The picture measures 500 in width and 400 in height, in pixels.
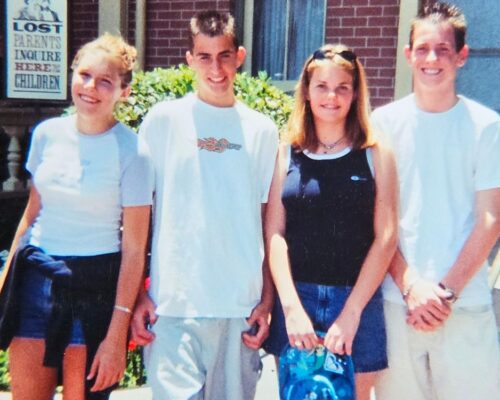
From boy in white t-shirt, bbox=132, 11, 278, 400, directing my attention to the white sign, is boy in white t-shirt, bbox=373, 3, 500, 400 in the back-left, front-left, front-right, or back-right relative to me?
back-right

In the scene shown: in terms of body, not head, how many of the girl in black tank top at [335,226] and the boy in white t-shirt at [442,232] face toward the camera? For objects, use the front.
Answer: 2

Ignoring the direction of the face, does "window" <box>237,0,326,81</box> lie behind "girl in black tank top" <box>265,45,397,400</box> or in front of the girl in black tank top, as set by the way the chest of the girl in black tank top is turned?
behind

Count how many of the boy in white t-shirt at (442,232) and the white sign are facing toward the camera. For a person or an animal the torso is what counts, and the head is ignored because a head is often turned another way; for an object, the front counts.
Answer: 2

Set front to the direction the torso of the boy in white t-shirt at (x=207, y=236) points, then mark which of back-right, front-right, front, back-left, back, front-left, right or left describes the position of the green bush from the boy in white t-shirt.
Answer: back

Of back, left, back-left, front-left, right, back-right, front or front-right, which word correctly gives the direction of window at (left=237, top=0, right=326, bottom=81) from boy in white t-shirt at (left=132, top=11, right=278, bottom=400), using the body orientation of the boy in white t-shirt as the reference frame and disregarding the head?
back
